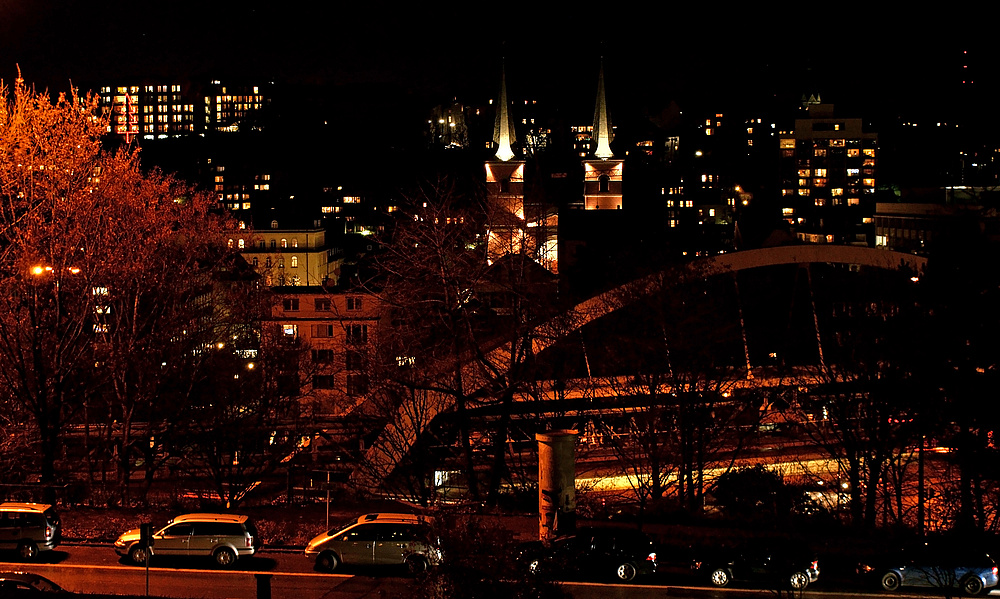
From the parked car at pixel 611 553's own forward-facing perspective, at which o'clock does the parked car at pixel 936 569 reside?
the parked car at pixel 936 569 is roughly at 6 o'clock from the parked car at pixel 611 553.

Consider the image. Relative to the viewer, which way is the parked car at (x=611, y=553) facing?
to the viewer's left

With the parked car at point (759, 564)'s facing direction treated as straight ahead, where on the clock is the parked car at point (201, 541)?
the parked car at point (201, 541) is roughly at 12 o'clock from the parked car at point (759, 564).

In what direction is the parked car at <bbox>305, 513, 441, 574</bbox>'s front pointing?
to the viewer's left

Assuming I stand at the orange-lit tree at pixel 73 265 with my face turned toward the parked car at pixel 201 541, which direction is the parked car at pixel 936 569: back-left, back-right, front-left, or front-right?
front-left

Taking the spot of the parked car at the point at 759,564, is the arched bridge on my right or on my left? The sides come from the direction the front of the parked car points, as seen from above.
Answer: on my right

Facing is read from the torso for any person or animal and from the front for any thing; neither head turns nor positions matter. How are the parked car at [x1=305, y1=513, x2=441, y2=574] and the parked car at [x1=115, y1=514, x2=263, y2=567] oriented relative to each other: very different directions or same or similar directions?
same or similar directions

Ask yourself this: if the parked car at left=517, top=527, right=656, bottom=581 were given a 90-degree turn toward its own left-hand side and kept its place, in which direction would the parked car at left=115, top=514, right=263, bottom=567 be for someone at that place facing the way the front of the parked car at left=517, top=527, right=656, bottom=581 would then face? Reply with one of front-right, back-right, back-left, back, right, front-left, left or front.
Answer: right

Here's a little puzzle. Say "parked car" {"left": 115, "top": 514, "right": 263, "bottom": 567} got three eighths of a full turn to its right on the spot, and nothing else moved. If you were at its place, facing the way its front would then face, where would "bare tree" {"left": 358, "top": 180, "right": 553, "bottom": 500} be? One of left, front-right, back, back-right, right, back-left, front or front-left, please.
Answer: front

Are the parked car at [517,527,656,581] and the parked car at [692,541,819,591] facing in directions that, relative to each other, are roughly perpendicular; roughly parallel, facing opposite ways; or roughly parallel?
roughly parallel

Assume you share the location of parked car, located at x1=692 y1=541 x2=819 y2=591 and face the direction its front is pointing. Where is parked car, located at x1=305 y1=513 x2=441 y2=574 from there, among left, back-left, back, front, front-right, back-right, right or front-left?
front

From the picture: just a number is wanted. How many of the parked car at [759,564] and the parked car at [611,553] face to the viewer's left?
2

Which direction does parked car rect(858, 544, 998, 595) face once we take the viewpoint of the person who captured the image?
facing to the left of the viewer

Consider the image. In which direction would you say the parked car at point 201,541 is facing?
to the viewer's left

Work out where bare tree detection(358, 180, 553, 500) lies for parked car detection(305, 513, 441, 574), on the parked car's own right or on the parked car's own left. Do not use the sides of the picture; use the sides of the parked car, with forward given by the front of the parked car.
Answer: on the parked car's own right

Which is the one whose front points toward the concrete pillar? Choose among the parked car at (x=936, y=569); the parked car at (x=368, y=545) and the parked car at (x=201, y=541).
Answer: the parked car at (x=936, y=569)

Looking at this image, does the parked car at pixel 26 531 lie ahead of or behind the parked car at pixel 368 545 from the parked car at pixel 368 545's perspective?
ahead

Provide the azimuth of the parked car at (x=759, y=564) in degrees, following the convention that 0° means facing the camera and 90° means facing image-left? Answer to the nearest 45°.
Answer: approximately 90°

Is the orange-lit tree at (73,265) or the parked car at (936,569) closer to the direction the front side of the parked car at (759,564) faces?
the orange-lit tree
